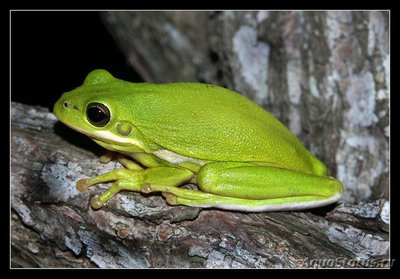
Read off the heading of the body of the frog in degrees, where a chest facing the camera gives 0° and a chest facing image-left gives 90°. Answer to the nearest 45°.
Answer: approximately 90°
